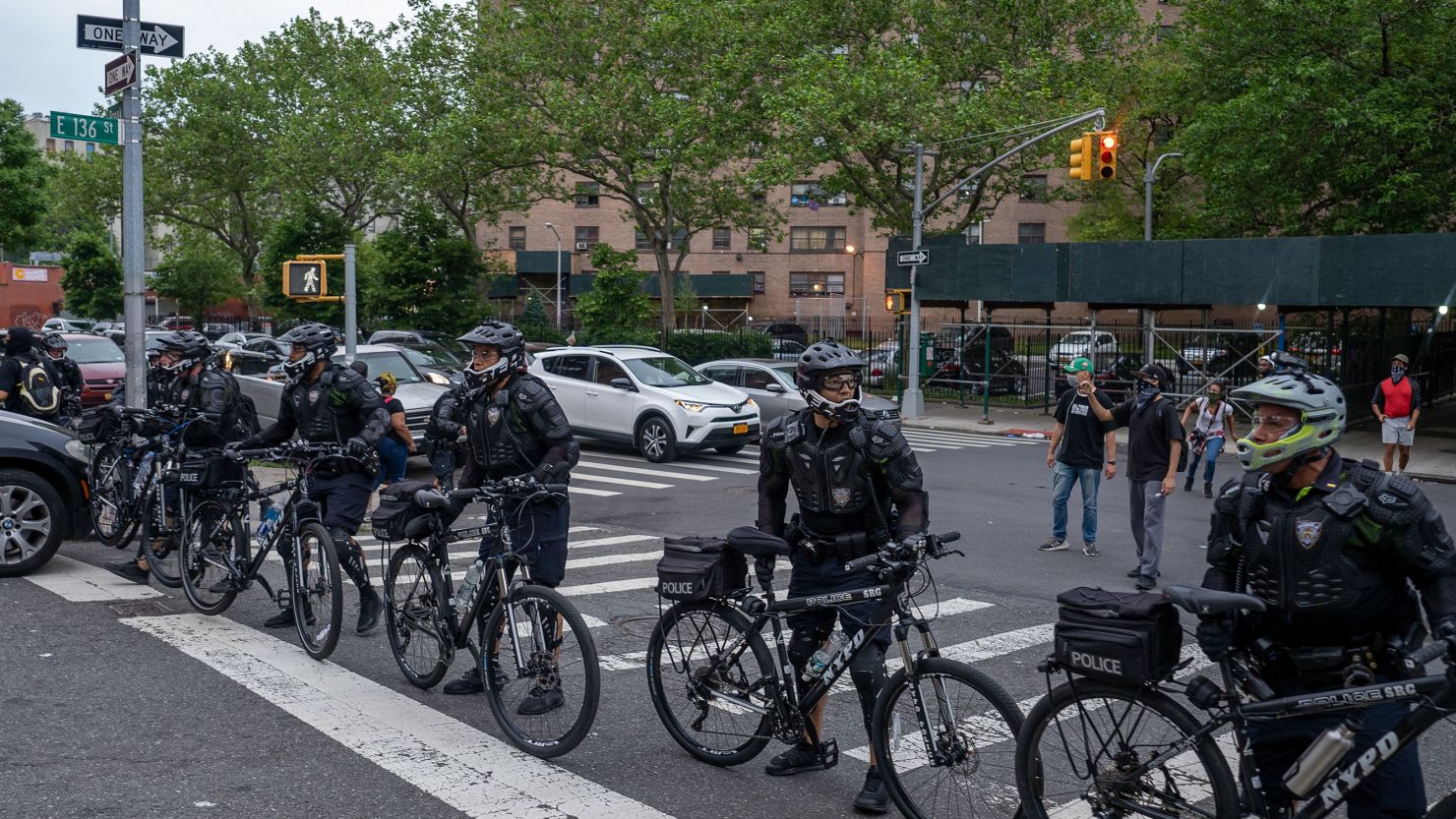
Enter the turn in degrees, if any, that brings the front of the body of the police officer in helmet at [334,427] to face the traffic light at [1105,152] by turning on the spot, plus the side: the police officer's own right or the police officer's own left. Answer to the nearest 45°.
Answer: approximately 180°

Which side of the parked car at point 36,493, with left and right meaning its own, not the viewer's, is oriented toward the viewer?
right

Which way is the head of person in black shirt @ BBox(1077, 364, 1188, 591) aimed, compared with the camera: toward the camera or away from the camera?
toward the camera

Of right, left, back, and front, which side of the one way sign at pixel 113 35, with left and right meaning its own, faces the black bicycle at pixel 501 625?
front

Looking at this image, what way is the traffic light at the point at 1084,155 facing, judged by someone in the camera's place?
facing to the left of the viewer

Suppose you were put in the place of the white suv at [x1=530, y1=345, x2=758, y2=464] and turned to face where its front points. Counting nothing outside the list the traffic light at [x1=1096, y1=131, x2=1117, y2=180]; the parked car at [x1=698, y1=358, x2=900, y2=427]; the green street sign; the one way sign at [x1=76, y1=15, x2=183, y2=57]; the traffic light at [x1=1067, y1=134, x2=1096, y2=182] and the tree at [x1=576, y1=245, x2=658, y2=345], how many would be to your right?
2

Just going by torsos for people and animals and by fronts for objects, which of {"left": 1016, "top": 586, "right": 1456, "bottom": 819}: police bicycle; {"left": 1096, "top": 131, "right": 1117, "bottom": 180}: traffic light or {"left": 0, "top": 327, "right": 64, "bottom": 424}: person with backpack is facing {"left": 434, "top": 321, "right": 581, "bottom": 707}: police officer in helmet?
the traffic light

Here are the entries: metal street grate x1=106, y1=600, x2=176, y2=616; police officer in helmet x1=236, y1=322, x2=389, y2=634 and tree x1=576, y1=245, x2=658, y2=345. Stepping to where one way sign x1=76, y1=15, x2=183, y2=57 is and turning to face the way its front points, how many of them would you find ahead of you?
2

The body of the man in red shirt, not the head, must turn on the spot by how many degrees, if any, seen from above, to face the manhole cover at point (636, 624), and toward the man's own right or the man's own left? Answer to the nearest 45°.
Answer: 0° — they already face it

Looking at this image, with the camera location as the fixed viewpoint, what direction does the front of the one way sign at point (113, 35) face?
facing the viewer

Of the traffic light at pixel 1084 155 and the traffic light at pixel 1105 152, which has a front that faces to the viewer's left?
the traffic light at pixel 1084 155

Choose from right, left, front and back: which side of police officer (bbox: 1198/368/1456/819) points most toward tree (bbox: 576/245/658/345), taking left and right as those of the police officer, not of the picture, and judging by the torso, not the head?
right

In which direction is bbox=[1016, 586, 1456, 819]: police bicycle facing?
to the viewer's right

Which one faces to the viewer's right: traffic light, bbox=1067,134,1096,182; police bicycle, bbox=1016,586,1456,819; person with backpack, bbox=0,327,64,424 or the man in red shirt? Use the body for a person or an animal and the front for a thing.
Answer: the police bicycle

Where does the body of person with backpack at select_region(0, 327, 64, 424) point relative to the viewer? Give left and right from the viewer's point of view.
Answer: facing away from the viewer and to the left of the viewer

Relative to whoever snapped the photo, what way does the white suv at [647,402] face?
facing the viewer and to the right of the viewer

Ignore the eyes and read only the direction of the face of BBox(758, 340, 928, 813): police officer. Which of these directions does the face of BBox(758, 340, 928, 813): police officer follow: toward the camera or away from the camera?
toward the camera

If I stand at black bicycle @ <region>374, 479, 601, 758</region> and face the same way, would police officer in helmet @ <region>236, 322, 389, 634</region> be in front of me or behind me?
behind
